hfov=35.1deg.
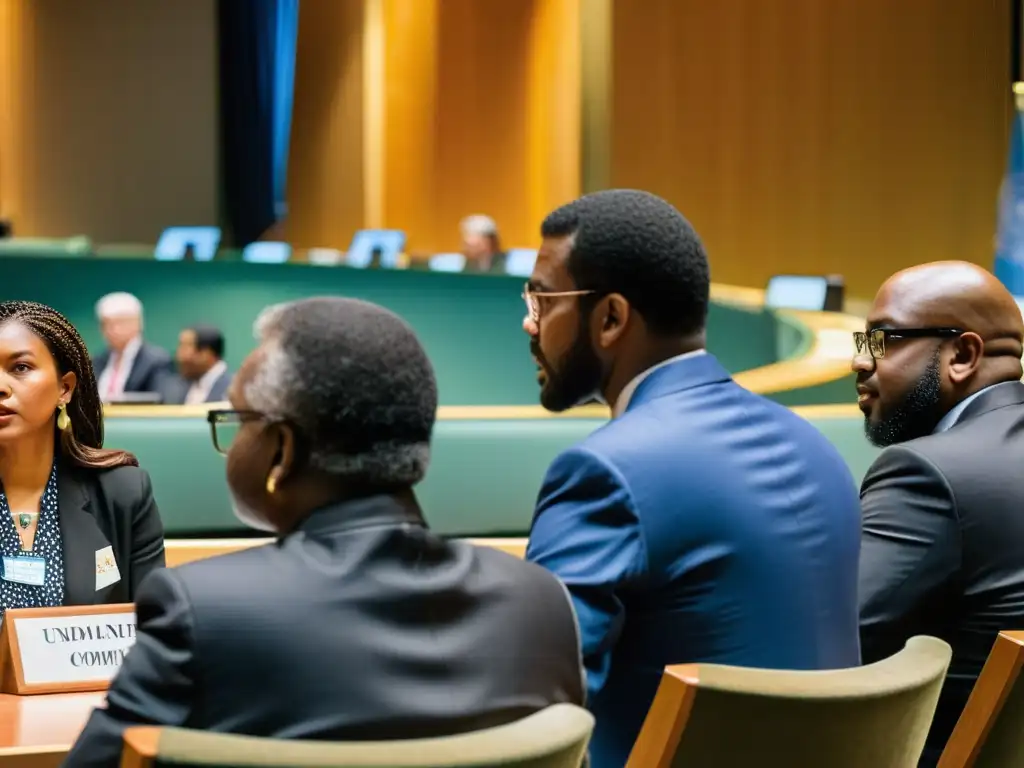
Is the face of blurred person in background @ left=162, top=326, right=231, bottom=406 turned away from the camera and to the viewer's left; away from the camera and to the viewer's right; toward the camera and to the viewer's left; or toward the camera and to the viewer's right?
toward the camera and to the viewer's left

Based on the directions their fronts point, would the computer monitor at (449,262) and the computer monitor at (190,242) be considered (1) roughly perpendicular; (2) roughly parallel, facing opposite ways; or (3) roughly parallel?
roughly parallel

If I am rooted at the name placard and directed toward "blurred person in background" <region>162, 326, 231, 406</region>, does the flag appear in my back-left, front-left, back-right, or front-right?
front-right

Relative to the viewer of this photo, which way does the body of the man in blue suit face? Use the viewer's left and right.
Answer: facing away from the viewer and to the left of the viewer

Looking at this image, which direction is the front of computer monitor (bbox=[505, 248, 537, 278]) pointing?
toward the camera

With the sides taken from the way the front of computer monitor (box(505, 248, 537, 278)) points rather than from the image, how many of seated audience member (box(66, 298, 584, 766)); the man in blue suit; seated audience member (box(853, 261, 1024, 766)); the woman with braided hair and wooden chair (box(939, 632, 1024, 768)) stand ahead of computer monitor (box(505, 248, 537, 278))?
5

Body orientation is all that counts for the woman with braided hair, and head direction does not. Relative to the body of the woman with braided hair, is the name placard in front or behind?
in front

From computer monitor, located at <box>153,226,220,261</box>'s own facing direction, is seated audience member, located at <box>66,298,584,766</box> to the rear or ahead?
ahead

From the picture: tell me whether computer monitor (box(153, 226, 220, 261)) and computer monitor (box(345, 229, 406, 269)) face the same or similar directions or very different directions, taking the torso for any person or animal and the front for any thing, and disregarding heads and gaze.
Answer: same or similar directions

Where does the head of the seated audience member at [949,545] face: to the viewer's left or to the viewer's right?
to the viewer's left

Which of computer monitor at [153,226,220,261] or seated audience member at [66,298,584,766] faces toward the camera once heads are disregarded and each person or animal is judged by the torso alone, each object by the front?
the computer monitor

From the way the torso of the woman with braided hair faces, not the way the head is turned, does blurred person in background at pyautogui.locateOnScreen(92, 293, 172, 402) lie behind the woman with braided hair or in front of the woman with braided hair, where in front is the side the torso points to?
behind

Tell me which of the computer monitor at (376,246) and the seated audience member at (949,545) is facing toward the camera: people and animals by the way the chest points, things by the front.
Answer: the computer monitor
